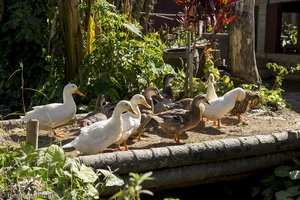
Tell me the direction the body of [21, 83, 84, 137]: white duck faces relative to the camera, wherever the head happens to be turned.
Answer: to the viewer's right

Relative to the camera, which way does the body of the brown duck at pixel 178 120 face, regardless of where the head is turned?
to the viewer's right

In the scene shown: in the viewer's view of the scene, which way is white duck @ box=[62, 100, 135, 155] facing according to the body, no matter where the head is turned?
to the viewer's right

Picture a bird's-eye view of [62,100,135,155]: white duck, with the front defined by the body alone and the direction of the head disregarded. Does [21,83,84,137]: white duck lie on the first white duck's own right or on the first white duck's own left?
on the first white duck's own left
